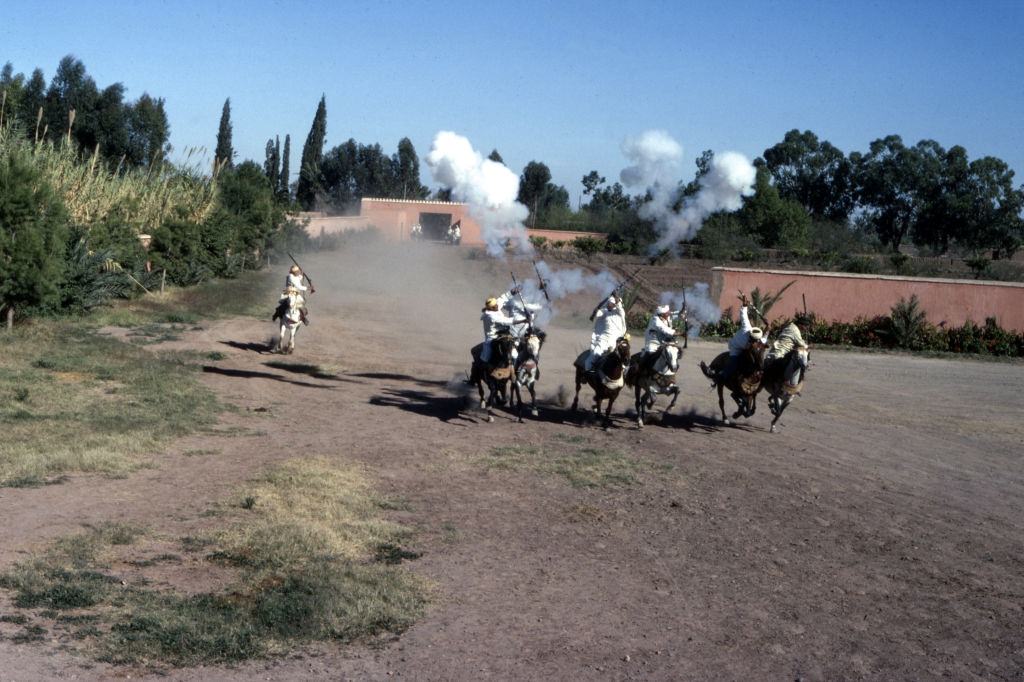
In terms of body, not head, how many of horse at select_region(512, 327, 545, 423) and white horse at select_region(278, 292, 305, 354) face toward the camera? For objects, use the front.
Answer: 2

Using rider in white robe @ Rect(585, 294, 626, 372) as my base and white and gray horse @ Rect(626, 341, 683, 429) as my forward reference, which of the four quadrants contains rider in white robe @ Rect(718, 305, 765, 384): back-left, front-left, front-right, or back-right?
front-left

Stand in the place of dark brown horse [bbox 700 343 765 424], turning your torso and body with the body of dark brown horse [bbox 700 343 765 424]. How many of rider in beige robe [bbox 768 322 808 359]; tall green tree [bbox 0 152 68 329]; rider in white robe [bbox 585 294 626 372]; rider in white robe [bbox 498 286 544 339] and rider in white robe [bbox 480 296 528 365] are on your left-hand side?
1

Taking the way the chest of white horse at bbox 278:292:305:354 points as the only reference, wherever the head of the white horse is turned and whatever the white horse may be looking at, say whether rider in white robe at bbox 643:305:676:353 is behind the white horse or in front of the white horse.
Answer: in front

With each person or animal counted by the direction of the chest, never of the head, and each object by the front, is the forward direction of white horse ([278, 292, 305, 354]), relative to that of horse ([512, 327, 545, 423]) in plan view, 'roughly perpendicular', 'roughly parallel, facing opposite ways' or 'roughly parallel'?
roughly parallel

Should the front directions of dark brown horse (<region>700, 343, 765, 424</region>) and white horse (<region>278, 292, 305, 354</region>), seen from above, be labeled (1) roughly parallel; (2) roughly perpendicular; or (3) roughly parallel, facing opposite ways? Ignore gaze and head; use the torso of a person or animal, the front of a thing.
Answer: roughly parallel

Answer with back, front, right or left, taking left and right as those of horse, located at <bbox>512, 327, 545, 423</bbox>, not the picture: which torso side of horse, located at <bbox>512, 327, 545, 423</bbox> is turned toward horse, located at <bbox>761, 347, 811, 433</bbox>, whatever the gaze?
left

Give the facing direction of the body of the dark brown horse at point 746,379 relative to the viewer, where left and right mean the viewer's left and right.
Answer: facing the viewer and to the right of the viewer

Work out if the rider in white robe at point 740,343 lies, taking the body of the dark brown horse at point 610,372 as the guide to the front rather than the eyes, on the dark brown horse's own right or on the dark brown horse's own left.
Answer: on the dark brown horse's own left

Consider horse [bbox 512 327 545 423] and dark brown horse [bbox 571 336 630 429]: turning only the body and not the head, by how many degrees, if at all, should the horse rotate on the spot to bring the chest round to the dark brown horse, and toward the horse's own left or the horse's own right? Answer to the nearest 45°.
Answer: approximately 45° to the horse's own left

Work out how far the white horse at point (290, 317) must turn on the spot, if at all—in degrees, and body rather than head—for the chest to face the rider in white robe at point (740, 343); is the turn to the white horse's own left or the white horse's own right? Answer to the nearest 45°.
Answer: approximately 45° to the white horse's own left

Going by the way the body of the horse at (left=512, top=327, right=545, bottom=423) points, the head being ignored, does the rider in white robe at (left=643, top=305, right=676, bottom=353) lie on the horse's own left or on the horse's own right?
on the horse's own left

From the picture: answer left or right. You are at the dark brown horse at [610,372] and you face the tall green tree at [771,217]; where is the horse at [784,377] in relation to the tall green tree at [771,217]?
right

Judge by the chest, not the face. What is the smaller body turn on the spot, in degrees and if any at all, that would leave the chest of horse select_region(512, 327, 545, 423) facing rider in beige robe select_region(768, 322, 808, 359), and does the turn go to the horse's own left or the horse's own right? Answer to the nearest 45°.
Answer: approximately 90° to the horse's own left

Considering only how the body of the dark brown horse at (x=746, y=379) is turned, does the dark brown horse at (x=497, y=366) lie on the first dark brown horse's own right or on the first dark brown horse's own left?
on the first dark brown horse's own right

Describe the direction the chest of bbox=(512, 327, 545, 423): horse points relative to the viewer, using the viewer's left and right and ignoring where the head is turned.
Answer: facing the viewer

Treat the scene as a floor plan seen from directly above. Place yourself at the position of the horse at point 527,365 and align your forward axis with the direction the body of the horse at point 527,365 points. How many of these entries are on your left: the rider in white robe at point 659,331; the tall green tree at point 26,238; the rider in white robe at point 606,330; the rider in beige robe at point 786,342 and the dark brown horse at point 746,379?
4
